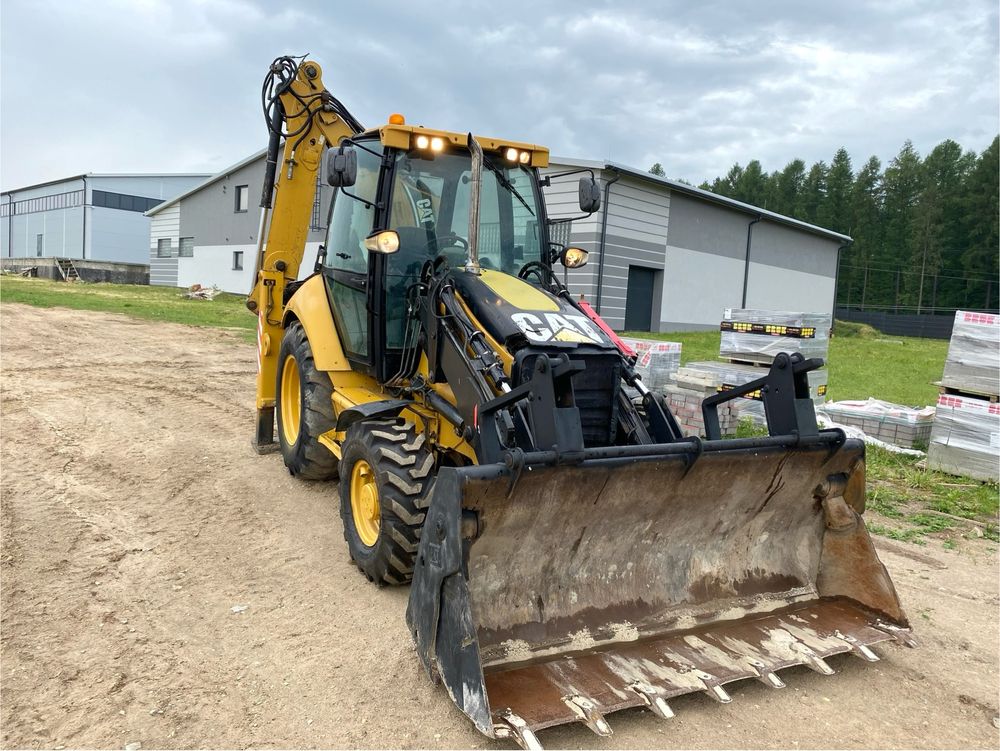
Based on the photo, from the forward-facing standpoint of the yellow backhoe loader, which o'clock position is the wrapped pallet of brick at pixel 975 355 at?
The wrapped pallet of brick is roughly at 9 o'clock from the yellow backhoe loader.

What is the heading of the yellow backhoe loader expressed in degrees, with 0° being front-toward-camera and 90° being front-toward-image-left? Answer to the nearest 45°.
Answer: approximately 315°

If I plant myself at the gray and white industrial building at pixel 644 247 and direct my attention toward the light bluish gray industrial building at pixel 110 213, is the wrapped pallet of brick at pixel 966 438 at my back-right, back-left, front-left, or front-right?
back-left

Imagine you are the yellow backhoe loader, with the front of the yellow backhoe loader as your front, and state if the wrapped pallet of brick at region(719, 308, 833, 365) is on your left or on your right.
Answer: on your left

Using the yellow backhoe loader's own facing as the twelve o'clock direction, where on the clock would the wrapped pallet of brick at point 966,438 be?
The wrapped pallet of brick is roughly at 9 o'clock from the yellow backhoe loader.

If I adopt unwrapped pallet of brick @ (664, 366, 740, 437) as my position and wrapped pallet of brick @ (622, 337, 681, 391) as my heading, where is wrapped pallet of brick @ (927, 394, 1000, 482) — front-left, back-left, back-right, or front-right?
back-right

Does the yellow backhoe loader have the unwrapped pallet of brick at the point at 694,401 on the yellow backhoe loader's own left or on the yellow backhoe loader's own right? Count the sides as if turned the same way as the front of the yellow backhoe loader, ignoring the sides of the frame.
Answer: on the yellow backhoe loader's own left

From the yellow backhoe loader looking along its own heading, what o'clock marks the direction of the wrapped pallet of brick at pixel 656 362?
The wrapped pallet of brick is roughly at 8 o'clock from the yellow backhoe loader.

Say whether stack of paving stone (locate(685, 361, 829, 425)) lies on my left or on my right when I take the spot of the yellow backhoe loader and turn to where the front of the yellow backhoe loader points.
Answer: on my left

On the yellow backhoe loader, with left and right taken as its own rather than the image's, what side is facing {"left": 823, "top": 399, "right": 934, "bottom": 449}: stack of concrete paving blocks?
left
